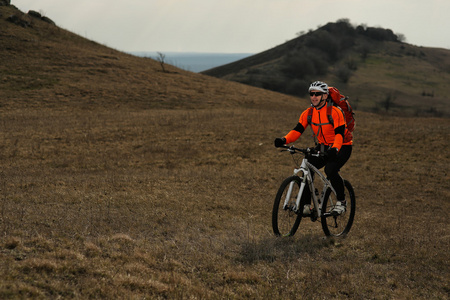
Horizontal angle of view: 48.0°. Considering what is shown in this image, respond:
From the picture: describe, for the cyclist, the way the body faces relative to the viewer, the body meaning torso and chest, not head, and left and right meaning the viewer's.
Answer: facing the viewer and to the left of the viewer
